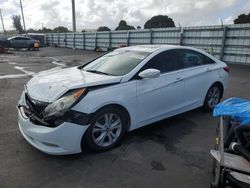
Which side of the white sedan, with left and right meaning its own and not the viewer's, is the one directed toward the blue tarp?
left

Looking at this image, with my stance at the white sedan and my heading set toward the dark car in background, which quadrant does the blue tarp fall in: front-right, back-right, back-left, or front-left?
back-right

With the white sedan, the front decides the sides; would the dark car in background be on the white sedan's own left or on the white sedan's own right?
on the white sedan's own right

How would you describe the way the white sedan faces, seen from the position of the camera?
facing the viewer and to the left of the viewer
